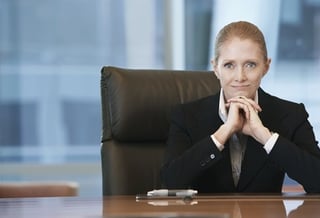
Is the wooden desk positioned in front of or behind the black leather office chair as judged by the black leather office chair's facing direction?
in front

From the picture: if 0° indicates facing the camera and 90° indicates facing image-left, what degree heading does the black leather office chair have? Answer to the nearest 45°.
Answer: approximately 315°

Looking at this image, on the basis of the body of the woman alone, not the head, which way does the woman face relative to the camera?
toward the camera
